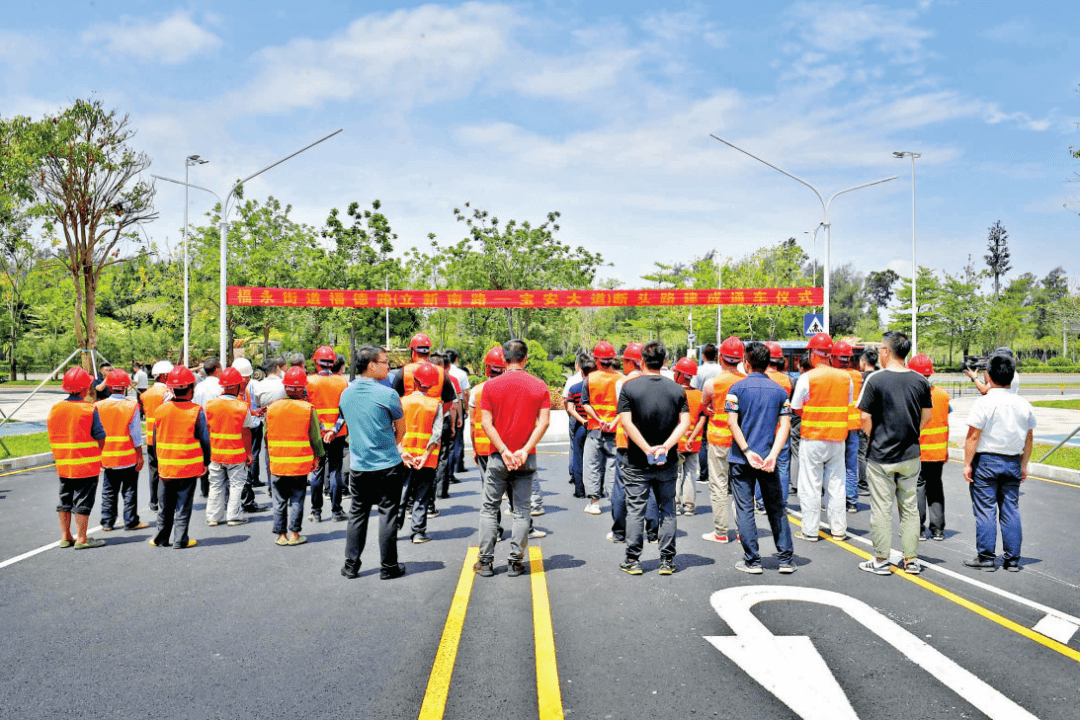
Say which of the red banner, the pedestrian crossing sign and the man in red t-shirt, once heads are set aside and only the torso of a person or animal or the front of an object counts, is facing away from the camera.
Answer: the man in red t-shirt

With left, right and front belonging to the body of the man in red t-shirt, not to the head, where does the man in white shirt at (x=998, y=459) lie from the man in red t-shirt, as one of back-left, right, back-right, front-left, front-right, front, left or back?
right

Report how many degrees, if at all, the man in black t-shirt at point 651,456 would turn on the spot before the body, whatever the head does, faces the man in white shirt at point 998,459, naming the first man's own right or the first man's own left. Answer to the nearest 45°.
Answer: approximately 90° to the first man's own right

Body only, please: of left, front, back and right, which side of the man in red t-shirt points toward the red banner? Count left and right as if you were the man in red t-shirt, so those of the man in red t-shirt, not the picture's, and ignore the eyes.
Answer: front

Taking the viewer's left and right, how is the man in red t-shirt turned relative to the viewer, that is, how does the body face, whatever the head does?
facing away from the viewer

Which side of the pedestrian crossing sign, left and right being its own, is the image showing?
front

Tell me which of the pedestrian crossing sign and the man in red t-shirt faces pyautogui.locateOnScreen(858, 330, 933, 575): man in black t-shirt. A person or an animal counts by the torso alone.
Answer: the pedestrian crossing sign

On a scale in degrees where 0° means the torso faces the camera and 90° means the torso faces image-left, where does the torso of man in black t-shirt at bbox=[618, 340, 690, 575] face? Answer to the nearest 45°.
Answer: approximately 180°

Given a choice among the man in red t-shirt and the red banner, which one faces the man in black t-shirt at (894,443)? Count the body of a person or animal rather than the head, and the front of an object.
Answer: the red banner

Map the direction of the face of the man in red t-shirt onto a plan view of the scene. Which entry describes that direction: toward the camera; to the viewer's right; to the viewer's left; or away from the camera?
away from the camera

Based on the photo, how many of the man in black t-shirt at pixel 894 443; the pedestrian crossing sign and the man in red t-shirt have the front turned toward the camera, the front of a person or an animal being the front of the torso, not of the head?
1

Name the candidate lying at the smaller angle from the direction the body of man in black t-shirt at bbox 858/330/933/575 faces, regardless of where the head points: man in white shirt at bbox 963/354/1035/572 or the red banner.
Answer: the red banner

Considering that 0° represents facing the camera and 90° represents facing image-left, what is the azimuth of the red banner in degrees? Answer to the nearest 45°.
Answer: approximately 0°

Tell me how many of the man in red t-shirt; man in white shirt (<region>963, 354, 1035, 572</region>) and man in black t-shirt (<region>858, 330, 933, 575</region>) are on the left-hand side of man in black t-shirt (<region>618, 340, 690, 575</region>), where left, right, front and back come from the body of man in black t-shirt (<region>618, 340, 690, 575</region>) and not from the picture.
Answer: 1

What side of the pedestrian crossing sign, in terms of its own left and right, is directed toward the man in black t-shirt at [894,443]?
front
